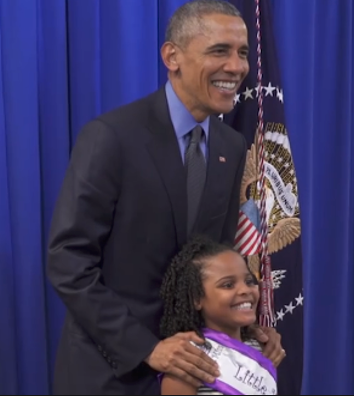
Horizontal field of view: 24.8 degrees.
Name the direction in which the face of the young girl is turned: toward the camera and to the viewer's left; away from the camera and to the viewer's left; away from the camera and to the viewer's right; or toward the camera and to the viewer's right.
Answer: toward the camera and to the viewer's right

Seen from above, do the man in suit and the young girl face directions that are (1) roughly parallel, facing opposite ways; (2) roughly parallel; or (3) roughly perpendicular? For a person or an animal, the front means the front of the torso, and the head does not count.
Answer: roughly parallel

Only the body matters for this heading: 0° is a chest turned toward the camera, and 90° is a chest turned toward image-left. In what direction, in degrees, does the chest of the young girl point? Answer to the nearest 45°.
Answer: approximately 315°

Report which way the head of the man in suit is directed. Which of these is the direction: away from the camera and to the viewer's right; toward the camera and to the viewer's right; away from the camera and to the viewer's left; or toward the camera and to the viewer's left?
toward the camera and to the viewer's right

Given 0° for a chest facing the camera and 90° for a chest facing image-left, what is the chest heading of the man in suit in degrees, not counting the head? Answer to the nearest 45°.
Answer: approximately 315°
